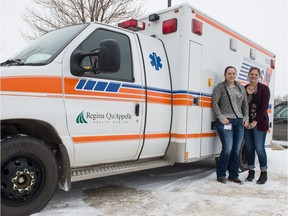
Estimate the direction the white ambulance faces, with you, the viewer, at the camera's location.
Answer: facing the viewer and to the left of the viewer

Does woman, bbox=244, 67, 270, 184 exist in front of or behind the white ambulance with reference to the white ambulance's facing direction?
behind
